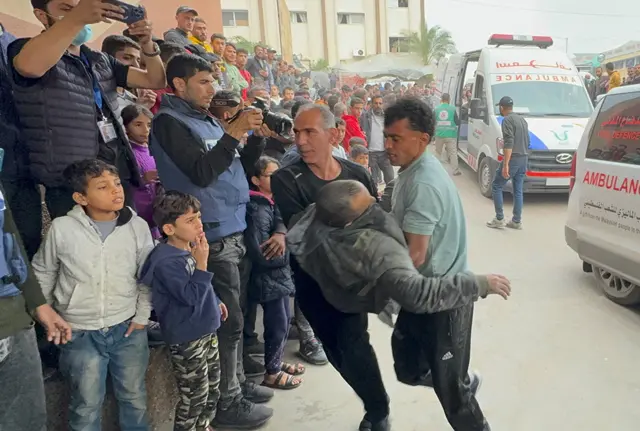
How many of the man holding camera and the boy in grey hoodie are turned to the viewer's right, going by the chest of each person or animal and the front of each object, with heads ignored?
1

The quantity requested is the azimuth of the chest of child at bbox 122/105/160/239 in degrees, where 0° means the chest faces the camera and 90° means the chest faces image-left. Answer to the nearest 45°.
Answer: approximately 315°

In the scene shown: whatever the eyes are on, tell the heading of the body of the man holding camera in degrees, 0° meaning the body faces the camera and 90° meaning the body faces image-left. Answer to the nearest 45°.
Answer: approximately 270°

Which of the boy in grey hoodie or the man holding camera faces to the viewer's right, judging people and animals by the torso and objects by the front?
the man holding camera
